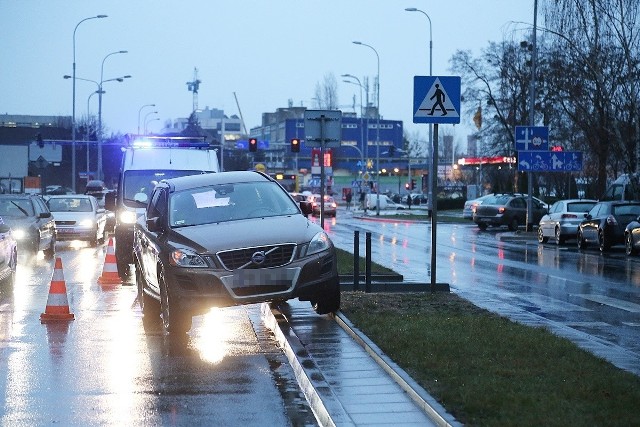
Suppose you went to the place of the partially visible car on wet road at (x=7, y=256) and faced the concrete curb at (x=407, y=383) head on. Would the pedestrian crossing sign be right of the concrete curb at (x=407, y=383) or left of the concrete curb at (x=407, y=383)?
left

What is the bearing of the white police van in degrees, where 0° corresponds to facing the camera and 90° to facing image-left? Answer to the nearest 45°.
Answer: approximately 0°

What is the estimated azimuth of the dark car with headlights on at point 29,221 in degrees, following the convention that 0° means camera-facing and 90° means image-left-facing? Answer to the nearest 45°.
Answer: approximately 45°

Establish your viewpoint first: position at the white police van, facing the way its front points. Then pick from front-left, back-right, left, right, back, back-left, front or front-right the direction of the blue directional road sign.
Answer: back-left

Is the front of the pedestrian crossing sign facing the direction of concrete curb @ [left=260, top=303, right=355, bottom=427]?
yes

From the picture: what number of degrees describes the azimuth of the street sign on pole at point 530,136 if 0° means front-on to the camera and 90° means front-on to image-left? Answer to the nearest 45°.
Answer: approximately 0°

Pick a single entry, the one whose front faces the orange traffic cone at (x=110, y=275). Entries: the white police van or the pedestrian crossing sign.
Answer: the white police van
